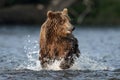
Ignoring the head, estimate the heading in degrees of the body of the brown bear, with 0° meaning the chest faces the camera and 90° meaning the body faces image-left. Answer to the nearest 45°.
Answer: approximately 315°
